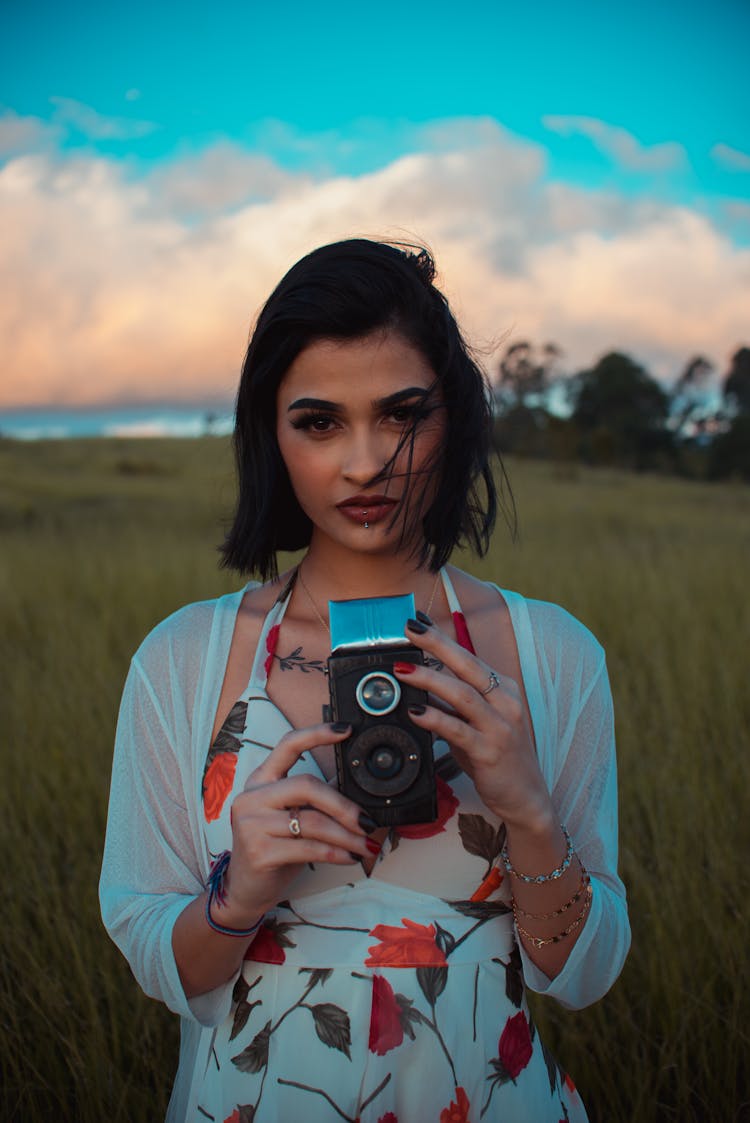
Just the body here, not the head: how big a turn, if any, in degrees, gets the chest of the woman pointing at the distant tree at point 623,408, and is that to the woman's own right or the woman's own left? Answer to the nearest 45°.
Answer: approximately 180°

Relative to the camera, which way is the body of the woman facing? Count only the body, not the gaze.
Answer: toward the camera

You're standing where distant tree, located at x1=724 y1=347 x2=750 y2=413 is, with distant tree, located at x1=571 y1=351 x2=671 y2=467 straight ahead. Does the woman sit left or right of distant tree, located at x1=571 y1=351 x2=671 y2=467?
left

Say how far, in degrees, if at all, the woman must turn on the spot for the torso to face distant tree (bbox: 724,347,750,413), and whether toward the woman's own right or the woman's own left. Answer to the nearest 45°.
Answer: approximately 180°
